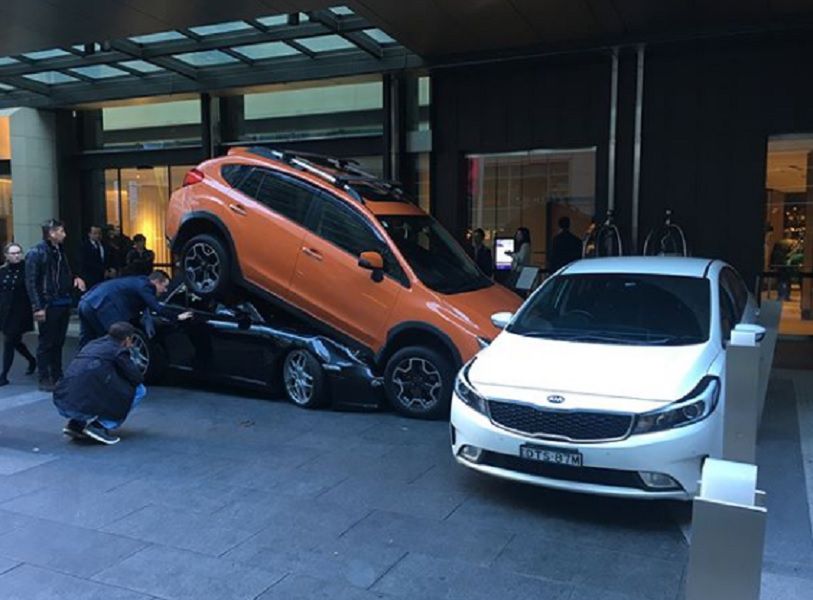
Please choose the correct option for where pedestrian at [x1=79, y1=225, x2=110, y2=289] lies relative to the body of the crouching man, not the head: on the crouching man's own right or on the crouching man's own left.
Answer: on the crouching man's own left

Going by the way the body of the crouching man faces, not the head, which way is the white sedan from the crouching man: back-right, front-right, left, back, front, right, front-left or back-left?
right

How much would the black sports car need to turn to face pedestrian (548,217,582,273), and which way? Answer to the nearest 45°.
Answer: approximately 90° to its left

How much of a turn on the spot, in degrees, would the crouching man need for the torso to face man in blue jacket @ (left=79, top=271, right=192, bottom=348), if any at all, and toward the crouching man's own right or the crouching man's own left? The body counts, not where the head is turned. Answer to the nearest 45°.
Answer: approximately 45° to the crouching man's own left

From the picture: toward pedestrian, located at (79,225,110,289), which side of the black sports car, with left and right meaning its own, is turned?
back

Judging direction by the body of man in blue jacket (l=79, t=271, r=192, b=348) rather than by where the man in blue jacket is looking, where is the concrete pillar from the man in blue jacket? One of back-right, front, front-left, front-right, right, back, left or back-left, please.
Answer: left

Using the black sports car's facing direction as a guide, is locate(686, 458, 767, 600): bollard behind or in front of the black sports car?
in front

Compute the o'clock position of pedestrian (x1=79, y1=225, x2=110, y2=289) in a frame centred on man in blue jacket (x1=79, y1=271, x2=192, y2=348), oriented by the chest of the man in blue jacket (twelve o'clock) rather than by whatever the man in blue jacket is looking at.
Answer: The pedestrian is roughly at 9 o'clock from the man in blue jacket.

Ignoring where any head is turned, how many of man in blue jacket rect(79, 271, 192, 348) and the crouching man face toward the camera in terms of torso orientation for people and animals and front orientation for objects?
0

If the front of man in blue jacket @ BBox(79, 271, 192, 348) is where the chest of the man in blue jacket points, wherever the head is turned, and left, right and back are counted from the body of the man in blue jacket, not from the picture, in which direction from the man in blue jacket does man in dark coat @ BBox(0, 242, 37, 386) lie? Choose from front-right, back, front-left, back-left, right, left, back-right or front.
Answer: back-left

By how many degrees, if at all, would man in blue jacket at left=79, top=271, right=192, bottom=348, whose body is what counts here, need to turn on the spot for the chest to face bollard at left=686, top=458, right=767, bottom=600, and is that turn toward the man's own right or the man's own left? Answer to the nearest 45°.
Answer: approximately 90° to the man's own right

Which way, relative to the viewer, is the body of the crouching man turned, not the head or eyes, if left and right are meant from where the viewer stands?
facing away from the viewer and to the right of the viewer

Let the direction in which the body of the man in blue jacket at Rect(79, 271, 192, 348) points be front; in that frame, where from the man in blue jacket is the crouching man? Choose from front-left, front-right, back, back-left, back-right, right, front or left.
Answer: right

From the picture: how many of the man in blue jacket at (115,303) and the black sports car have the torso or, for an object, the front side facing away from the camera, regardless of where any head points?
0

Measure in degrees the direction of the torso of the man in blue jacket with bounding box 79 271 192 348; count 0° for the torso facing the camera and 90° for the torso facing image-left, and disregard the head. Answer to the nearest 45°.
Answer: approximately 270°

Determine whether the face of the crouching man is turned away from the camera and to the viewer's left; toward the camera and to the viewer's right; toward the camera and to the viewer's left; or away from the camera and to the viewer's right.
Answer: away from the camera and to the viewer's right
